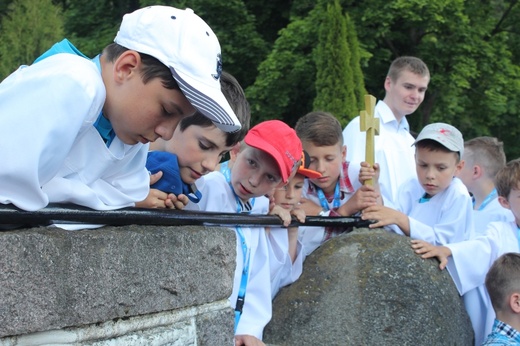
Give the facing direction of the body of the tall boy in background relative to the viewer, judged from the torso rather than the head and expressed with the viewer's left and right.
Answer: facing the viewer and to the right of the viewer

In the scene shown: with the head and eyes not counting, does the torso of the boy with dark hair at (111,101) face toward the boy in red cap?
no

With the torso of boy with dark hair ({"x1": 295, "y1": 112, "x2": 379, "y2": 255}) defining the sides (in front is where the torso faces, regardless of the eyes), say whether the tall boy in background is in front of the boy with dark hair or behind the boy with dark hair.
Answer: behind

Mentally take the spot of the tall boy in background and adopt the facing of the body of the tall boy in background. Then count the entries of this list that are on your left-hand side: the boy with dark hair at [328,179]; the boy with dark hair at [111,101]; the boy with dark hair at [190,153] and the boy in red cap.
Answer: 0

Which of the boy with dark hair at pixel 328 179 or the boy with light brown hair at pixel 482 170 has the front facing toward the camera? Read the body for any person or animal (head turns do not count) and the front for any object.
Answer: the boy with dark hair at pixel 328 179

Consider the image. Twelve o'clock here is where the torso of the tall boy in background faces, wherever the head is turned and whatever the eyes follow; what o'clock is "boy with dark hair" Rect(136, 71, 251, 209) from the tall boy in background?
The boy with dark hair is roughly at 2 o'clock from the tall boy in background.

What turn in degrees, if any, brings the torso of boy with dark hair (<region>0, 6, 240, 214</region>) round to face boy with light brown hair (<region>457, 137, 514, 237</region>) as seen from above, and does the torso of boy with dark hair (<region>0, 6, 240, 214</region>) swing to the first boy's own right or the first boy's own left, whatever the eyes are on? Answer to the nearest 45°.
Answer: approximately 90° to the first boy's own left

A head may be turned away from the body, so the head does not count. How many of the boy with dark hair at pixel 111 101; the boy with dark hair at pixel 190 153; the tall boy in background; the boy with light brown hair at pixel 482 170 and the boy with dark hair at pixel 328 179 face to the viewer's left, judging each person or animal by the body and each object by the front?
1

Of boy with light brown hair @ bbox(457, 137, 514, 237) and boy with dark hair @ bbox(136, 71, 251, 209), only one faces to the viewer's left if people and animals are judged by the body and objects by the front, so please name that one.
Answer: boy with light brown hair @ bbox(457, 137, 514, 237)

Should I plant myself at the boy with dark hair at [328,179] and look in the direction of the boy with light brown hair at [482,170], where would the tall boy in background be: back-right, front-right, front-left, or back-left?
front-left

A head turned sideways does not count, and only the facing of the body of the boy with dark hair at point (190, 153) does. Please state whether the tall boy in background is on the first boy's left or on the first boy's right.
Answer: on the first boy's left

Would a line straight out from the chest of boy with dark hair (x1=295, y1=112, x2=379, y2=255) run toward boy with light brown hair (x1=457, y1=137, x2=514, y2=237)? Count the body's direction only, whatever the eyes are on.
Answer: no

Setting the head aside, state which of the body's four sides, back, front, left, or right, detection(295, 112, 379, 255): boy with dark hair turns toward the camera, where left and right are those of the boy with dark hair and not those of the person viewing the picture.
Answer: front

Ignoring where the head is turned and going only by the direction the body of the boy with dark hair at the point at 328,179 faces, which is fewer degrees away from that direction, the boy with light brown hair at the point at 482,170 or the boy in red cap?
the boy in red cap

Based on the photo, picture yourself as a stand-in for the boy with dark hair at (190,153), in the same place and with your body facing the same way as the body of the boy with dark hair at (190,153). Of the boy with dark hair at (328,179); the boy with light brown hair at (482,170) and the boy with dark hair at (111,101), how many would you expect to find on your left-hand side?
2
